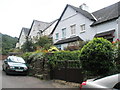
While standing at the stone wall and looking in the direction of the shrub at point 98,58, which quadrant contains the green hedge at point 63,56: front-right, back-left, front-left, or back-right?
front-left

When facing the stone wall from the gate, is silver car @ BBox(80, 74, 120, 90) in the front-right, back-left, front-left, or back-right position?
back-left

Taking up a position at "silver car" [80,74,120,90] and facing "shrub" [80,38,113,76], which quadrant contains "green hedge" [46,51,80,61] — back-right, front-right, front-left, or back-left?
front-left

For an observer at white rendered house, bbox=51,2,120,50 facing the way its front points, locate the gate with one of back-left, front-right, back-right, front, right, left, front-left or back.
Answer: front-left

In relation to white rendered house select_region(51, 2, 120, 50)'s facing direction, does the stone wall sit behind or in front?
in front

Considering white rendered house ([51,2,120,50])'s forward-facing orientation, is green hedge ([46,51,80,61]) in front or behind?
in front

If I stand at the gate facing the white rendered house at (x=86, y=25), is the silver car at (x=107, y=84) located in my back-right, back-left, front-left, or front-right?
back-right

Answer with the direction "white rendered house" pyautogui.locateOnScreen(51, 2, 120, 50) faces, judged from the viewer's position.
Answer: facing the viewer and to the left of the viewer

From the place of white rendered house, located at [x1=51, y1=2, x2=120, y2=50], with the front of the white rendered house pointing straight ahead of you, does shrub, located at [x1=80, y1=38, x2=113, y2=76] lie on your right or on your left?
on your left
